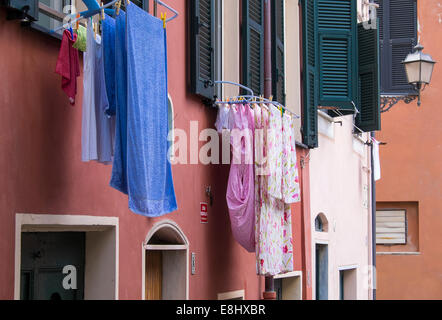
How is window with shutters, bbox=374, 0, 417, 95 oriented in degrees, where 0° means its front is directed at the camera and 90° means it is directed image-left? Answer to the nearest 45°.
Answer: approximately 0°

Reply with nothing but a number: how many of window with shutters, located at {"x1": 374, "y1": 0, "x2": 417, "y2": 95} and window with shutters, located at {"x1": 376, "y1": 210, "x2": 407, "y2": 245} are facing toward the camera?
2
